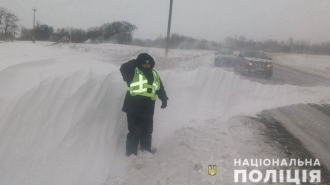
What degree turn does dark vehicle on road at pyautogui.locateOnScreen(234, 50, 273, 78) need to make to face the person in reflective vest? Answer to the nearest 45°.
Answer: approximately 45° to its right

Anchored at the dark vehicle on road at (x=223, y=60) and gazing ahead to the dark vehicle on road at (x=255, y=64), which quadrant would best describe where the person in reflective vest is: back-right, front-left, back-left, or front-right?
front-right

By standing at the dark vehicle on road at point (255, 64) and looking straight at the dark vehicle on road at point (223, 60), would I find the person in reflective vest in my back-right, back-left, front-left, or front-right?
back-left

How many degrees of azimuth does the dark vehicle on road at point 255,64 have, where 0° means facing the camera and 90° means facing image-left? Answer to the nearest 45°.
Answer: approximately 315°

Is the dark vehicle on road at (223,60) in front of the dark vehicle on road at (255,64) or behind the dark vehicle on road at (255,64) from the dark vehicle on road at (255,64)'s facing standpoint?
behind

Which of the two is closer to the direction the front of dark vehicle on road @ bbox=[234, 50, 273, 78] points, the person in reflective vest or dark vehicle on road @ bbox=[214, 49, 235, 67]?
the person in reflective vest

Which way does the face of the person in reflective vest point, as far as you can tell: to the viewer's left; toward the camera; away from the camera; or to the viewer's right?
toward the camera
